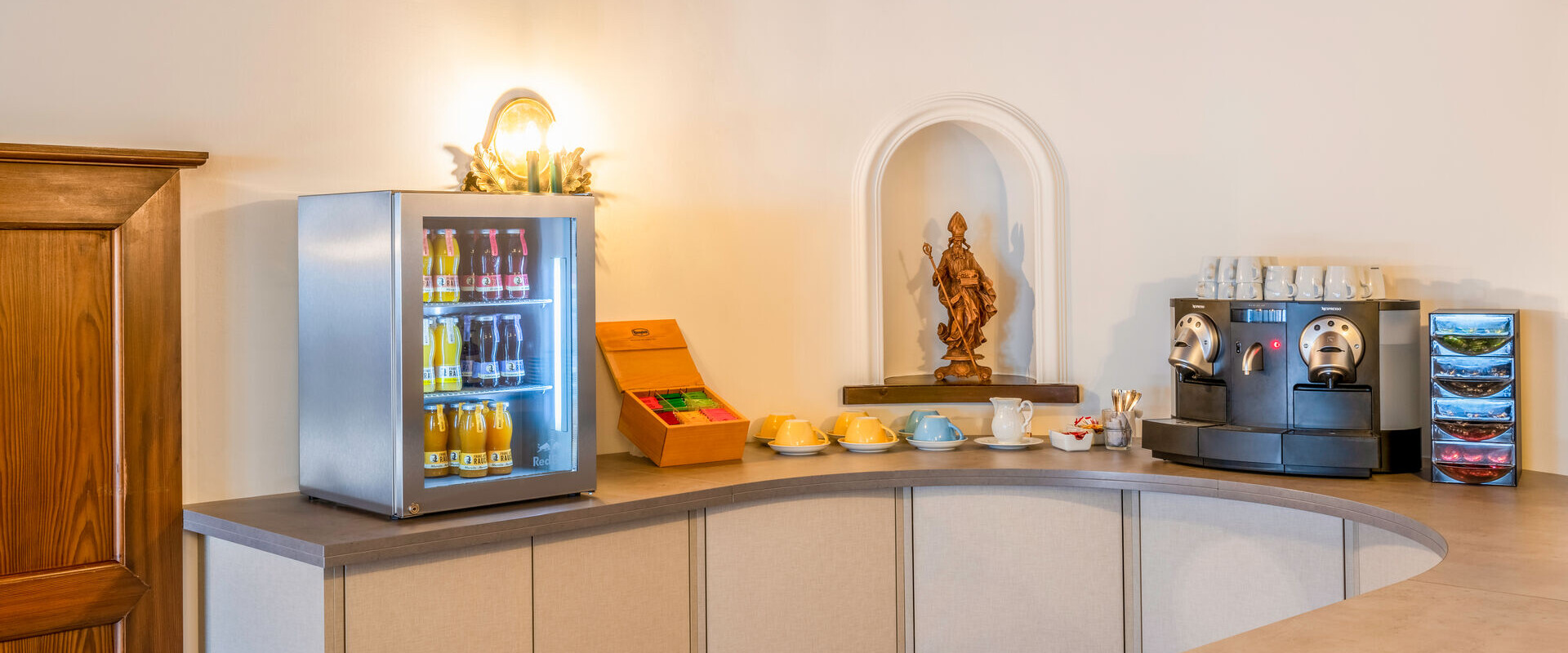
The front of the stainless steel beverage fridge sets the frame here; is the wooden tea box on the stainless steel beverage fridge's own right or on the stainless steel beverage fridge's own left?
on the stainless steel beverage fridge's own left

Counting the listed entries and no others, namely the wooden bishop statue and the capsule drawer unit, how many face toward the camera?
2

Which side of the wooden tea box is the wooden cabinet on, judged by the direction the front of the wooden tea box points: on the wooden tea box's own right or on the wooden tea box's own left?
on the wooden tea box's own right

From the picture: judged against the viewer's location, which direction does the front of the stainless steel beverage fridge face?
facing the viewer and to the right of the viewer

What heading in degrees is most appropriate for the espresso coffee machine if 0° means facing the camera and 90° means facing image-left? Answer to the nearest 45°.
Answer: approximately 45°

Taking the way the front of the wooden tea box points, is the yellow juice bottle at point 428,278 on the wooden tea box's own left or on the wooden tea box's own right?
on the wooden tea box's own right
